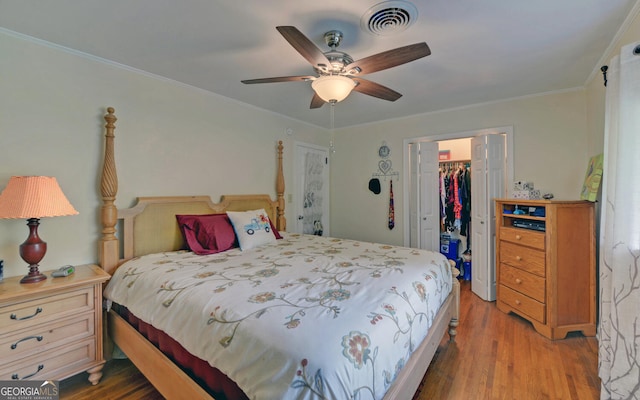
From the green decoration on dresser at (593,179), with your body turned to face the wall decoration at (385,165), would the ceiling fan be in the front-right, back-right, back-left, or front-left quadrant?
front-left

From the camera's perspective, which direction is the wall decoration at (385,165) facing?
toward the camera

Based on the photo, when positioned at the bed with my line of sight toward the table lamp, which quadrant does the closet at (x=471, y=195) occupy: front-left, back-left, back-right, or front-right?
back-right

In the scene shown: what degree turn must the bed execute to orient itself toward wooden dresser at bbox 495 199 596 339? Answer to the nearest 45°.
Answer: approximately 45° to its left

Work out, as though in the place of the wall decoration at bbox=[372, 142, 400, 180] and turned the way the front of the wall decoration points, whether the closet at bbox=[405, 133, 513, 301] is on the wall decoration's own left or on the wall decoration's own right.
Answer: on the wall decoration's own left

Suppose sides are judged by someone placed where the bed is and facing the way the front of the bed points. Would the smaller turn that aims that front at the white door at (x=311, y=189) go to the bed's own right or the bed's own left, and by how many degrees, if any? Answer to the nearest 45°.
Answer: approximately 135° to the bed's own left

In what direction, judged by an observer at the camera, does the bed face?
facing the viewer and to the right of the viewer

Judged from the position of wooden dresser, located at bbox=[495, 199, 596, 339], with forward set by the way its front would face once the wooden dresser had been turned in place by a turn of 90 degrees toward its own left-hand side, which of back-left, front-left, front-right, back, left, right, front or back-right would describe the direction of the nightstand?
right

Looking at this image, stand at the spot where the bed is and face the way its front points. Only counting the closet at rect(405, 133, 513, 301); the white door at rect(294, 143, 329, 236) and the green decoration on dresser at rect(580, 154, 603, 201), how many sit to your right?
0

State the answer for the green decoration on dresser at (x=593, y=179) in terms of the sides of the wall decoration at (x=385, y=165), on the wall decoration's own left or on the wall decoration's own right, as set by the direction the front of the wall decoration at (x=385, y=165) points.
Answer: on the wall decoration's own left

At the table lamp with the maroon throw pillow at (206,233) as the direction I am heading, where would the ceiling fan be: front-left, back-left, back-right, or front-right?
front-right

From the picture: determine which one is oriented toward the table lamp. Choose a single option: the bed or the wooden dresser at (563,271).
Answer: the wooden dresser

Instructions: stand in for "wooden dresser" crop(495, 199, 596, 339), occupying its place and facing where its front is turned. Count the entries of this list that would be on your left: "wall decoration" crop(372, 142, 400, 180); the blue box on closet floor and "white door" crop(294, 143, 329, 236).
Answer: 0

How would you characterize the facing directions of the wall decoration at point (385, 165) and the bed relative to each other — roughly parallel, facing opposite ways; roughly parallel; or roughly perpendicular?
roughly perpendicular

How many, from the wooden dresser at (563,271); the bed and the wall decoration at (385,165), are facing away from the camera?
0

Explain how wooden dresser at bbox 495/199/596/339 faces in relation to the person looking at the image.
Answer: facing the viewer and to the left of the viewer

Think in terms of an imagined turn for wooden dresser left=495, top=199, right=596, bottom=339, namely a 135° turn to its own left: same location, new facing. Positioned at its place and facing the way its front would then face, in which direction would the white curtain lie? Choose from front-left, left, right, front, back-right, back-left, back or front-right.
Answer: right

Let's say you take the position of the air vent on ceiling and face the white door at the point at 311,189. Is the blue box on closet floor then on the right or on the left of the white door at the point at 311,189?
right

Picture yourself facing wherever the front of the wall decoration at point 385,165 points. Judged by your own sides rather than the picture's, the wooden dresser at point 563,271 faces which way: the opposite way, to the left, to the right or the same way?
to the right

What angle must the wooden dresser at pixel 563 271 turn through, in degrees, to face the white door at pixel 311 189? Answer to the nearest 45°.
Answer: approximately 45° to its right

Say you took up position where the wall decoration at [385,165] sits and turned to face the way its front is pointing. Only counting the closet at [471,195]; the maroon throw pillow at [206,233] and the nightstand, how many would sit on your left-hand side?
1
